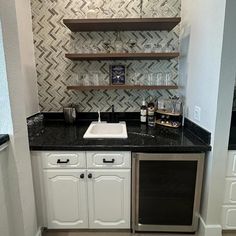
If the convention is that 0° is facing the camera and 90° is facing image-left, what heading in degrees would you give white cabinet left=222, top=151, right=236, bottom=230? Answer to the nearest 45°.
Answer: approximately 0°

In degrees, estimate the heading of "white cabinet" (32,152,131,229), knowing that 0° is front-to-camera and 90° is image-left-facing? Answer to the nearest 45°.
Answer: approximately 0°
